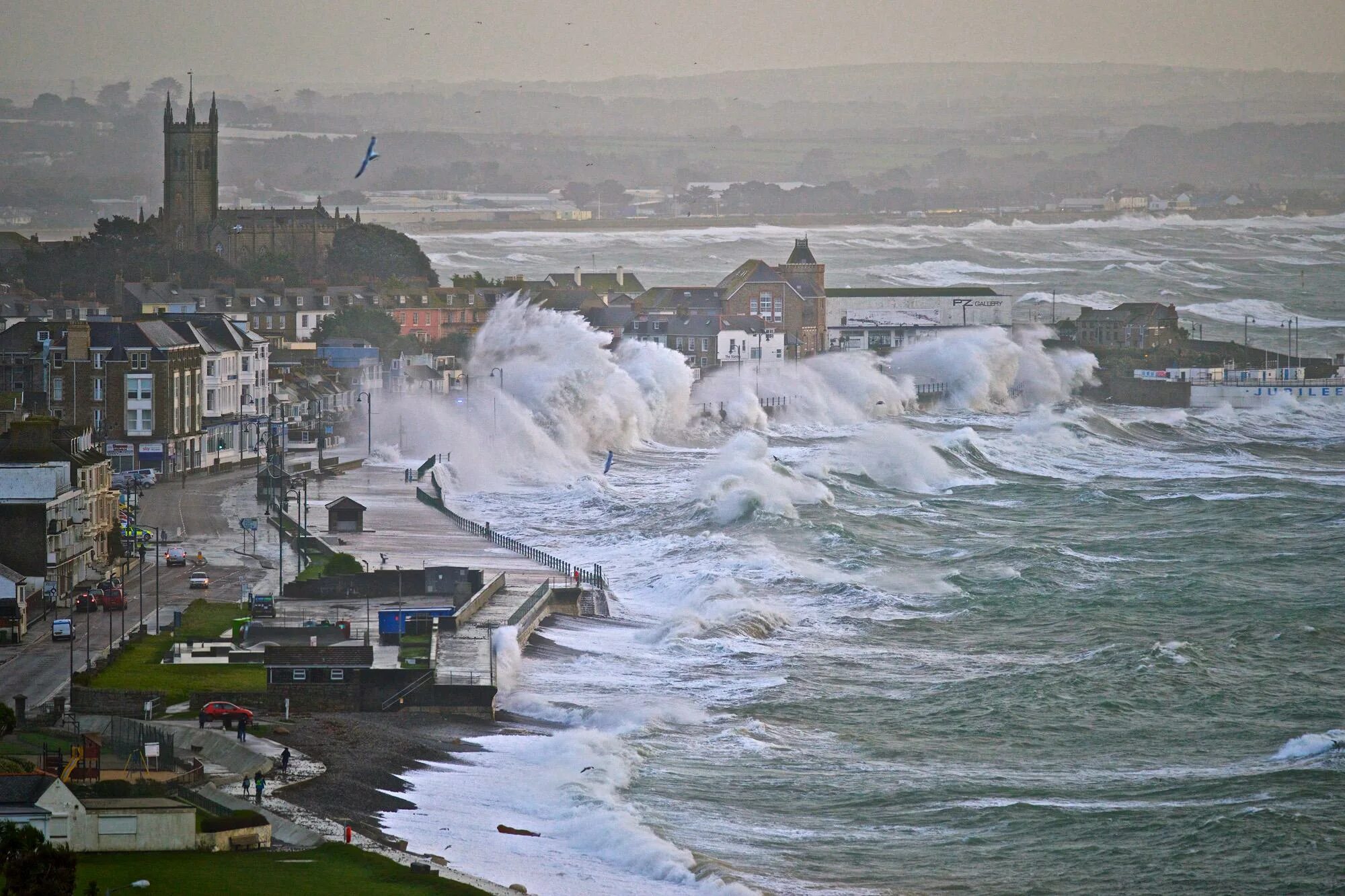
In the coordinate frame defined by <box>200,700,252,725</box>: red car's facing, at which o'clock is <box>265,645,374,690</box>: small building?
The small building is roughly at 10 o'clock from the red car.

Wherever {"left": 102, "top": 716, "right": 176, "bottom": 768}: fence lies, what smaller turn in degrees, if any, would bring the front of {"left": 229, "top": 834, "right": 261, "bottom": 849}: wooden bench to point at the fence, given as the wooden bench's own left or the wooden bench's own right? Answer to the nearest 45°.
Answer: approximately 180°

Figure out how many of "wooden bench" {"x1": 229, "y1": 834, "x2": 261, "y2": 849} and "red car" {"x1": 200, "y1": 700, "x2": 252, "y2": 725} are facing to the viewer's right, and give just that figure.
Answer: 1

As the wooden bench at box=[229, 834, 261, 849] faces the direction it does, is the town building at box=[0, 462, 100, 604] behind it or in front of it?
behind

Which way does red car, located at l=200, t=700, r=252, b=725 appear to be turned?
to the viewer's right
